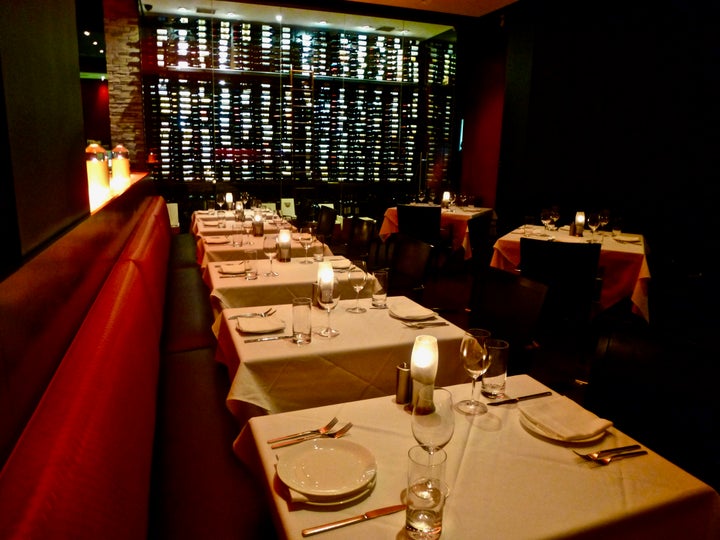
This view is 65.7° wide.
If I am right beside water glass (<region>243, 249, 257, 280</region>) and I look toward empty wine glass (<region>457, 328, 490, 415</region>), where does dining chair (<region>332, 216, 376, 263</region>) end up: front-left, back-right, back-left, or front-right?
back-left

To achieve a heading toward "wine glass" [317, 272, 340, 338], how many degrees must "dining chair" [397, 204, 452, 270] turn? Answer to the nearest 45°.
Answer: approximately 135° to its right

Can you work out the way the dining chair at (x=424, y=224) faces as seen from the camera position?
facing away from the viewer and to the right of the viewer

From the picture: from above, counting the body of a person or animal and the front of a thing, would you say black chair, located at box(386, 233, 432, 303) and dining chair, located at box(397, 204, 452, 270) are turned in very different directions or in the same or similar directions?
very different directions

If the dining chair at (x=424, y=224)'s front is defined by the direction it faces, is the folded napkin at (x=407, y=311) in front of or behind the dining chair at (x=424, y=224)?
behind

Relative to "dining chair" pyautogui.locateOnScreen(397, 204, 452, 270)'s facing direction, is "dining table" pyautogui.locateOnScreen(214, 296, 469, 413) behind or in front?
behind

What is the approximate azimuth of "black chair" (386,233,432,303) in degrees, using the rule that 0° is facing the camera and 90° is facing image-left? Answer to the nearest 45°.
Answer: approximately 45°

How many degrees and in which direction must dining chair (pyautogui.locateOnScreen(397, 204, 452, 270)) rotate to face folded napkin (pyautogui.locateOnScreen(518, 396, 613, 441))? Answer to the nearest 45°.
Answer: approximately 135° to its right

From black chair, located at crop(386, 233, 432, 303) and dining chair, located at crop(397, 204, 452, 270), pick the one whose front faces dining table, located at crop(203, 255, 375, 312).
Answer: the black chair
